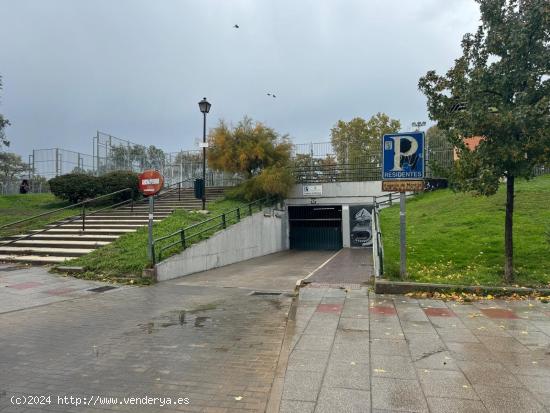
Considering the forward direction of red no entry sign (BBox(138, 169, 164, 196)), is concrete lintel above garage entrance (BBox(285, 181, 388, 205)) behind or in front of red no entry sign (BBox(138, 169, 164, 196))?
behind

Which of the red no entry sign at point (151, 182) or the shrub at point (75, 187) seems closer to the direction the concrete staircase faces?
the red no entry sign

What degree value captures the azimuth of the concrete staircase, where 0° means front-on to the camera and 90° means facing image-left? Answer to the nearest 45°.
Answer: approximately 0°

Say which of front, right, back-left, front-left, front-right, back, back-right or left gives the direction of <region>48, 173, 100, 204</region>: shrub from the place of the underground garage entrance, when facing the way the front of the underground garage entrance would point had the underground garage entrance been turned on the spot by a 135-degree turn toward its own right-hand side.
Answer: left

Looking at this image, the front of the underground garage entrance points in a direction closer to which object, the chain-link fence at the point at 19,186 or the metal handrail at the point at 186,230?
the metal handrail

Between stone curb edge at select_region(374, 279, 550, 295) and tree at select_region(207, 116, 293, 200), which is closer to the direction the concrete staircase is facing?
the stone curb edge

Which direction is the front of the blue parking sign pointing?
toward the camera

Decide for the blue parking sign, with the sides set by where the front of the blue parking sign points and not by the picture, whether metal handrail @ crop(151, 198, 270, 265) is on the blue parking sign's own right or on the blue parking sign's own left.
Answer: on the blue parking sign's own right

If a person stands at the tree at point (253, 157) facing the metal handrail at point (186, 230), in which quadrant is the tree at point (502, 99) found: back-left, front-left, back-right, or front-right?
front-left

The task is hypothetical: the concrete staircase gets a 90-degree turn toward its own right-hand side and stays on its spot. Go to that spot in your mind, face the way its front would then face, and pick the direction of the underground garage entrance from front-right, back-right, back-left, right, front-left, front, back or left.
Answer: back-right

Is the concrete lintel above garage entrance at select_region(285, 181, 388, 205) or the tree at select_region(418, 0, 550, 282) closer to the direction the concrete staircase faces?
the tree

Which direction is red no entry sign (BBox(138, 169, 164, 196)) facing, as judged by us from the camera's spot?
facing the viewer
